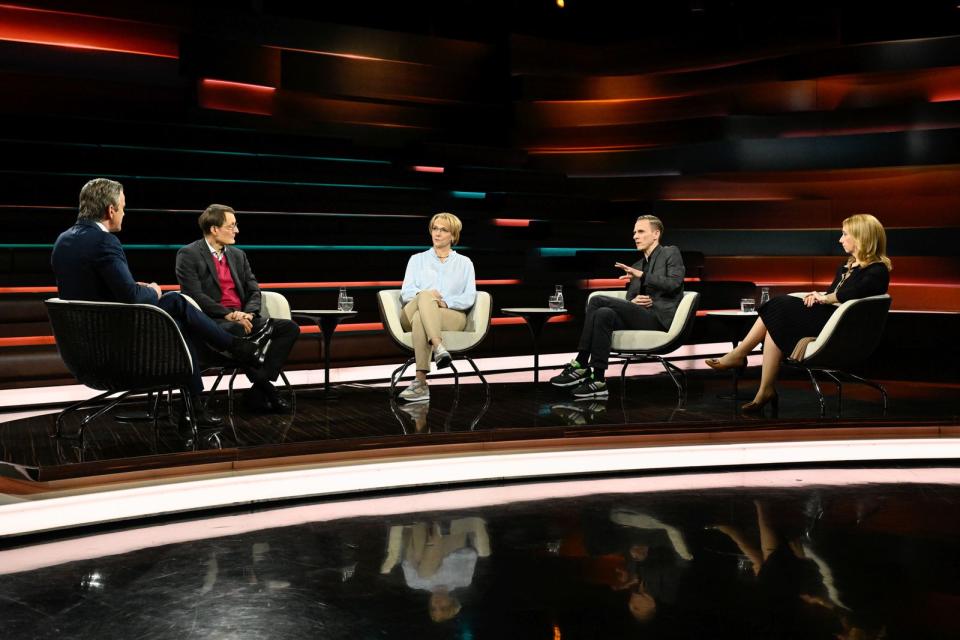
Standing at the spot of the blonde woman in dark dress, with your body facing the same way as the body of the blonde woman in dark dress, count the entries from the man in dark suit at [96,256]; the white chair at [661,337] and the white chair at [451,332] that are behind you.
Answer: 0

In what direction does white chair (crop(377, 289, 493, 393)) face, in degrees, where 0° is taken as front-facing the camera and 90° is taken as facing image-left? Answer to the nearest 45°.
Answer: approximately 0°

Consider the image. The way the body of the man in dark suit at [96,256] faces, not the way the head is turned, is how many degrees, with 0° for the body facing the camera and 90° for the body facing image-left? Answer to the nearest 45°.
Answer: approximately 225°

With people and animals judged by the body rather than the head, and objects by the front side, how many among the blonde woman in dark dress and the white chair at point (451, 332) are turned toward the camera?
1

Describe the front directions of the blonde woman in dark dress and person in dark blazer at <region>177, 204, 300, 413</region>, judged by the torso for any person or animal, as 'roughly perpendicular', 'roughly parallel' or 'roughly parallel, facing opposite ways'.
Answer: roughly parallel, facing opposite ways

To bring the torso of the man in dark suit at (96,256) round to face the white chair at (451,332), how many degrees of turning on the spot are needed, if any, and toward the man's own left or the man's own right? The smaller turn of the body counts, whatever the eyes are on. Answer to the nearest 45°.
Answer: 0° — they already face it

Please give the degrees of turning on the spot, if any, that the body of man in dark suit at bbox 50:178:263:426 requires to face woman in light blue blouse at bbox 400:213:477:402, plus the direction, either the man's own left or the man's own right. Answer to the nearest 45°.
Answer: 0° — they already face them

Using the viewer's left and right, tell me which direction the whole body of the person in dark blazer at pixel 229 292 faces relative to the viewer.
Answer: facing the viewer and to the right of the viewer

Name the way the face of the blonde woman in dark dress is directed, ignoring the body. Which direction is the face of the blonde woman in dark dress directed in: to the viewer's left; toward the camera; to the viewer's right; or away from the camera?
to the viewer's left

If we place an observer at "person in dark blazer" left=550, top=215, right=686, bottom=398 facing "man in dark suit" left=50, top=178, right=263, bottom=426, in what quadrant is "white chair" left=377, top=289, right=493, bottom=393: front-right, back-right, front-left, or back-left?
front-right

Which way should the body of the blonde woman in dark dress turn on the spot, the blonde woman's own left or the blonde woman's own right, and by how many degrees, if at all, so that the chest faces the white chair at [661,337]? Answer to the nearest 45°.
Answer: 0° — they already face it

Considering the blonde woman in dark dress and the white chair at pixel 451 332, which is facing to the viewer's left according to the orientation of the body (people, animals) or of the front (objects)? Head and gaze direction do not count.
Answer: the blonde woman in dark dress

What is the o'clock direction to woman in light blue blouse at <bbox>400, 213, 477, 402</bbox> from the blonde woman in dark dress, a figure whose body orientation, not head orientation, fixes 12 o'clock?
The woman in light blue blouse is roughly at 12 o'clock from the blonde woman in dark dress.

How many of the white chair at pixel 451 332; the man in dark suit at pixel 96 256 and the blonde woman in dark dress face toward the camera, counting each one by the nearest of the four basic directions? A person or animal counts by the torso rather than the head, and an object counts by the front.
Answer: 1

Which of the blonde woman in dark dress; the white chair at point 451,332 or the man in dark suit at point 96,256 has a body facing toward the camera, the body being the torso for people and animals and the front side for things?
the white chair

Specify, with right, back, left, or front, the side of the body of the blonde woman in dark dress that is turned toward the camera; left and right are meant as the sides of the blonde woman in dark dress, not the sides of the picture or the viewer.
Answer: left

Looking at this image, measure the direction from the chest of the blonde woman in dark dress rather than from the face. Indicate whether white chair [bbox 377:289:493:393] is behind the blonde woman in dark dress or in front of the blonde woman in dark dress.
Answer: in front

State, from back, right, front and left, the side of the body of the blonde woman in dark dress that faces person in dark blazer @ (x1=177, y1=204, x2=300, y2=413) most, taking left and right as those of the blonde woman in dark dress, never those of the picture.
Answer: front

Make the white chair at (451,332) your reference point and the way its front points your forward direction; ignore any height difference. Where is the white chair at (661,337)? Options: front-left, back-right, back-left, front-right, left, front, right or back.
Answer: left
